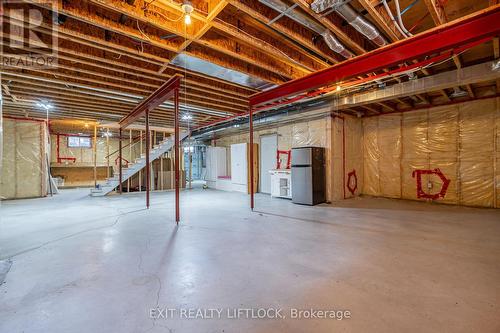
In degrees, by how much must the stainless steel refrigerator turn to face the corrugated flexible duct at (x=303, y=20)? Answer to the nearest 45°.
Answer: approximately 45° to its left

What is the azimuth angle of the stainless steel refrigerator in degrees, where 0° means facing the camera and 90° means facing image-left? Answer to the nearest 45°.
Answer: approximately 45°

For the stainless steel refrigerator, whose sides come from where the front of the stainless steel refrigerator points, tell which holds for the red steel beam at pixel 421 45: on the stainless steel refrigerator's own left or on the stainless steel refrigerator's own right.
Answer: on the stainless steel refrigerator's own left

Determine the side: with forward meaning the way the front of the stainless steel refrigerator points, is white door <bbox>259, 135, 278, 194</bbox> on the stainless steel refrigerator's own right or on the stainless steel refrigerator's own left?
on the stainless steel refrigerator's own right

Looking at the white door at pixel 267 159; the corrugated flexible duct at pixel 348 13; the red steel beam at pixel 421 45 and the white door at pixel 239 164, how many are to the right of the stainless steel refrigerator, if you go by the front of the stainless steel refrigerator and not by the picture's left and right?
2

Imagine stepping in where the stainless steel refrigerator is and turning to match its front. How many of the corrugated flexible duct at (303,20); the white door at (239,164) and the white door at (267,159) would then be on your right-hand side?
2

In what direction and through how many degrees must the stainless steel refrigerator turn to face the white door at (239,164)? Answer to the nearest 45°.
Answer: approximately 90° to its right

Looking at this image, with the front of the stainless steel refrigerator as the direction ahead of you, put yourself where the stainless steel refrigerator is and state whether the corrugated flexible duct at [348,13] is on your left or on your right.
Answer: on your left
